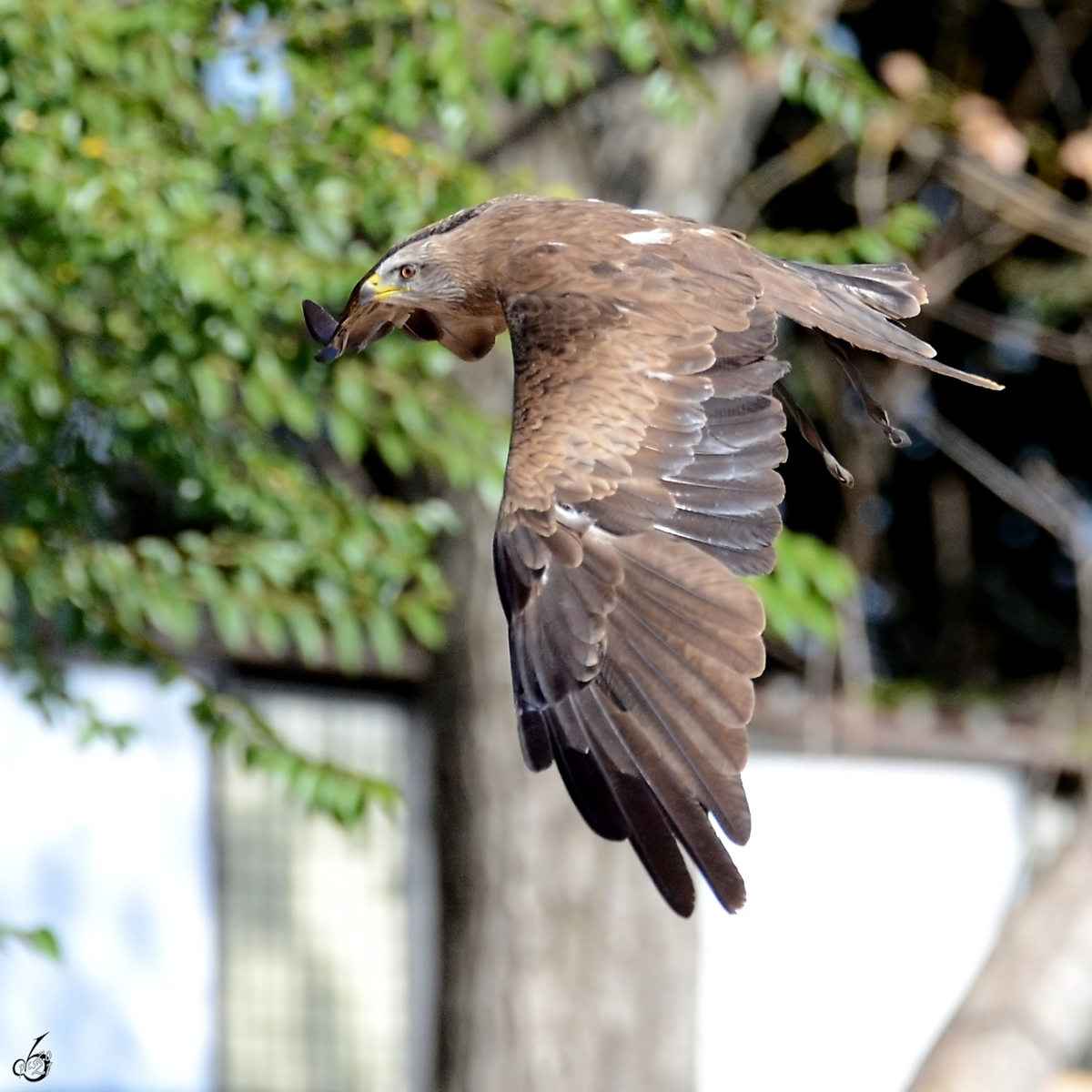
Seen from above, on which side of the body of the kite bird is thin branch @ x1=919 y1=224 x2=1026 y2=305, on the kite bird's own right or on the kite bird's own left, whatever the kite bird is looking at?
on the kite bird's own right

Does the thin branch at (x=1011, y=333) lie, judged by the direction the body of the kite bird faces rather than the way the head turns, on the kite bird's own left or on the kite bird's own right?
on the kite bird's own right

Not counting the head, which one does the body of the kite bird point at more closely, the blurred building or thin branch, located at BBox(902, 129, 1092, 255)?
the blurred building

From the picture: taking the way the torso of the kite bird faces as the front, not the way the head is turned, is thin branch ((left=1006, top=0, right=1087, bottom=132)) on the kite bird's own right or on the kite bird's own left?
on the kite bird's own right

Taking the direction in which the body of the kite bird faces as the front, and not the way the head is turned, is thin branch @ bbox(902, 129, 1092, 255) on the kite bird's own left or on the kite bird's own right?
on the kite bird's own right

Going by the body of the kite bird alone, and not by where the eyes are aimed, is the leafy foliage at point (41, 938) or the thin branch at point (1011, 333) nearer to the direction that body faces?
the leafy foliage

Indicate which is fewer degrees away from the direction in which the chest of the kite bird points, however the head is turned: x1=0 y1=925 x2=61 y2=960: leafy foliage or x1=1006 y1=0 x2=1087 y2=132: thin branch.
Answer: the leafy foliage

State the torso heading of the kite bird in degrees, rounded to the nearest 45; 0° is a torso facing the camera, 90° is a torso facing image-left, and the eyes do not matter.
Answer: approximately 90°
